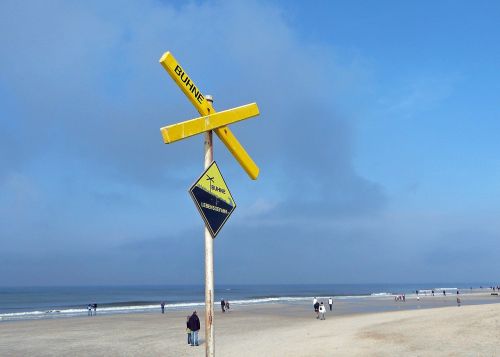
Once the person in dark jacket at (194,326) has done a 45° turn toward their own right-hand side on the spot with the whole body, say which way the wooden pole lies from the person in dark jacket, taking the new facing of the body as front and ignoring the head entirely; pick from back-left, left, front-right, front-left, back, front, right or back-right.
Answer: back-right

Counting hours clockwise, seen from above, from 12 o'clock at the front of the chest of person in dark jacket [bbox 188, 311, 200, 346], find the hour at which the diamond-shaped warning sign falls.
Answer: The diamond-shaped warning sign is roughly at 6 o'clock from the person in dark jacket.

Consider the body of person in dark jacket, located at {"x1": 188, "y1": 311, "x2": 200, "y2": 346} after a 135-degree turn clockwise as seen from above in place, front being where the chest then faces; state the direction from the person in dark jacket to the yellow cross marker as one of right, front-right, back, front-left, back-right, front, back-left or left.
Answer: front-right

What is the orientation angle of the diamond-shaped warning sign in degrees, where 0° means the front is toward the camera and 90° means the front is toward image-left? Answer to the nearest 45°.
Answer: approximately 315°

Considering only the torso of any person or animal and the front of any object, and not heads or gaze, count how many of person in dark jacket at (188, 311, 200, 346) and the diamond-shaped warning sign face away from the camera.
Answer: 1

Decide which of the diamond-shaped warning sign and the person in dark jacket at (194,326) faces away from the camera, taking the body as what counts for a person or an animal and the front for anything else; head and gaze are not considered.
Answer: the person in dark jacket

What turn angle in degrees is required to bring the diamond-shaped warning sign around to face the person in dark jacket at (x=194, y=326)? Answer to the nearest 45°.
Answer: approximately 135° to its left

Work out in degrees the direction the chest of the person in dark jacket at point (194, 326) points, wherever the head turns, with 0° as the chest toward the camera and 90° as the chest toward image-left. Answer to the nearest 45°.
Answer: approximately 180°
